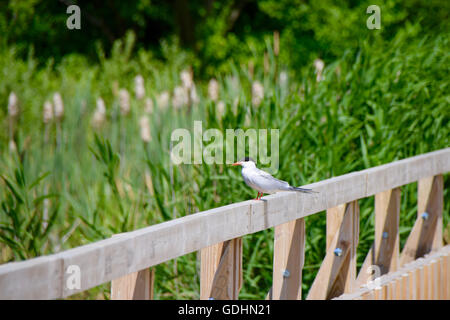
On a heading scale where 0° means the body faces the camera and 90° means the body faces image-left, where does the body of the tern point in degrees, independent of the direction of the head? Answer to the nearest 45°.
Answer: approximately 90°
